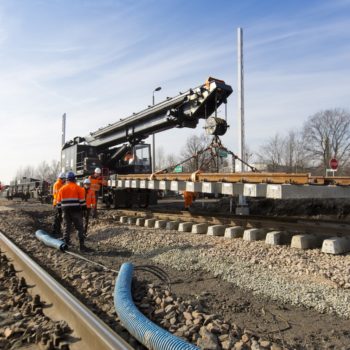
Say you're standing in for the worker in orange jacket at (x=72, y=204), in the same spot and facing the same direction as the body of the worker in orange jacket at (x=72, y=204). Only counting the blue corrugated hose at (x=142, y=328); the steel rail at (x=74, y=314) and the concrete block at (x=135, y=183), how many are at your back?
2

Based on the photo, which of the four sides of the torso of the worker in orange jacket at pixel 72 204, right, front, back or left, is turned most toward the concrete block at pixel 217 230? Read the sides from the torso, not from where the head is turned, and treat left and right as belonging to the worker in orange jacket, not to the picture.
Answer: right

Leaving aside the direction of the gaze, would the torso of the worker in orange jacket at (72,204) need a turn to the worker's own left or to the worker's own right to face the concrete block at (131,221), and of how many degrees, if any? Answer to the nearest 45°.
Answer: approximately 45° to the worker's own right

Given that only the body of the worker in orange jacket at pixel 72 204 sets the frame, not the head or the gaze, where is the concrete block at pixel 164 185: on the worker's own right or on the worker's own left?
on the worker's own right

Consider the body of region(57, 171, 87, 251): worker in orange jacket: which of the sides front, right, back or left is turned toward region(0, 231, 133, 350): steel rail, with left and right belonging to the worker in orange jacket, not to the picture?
back

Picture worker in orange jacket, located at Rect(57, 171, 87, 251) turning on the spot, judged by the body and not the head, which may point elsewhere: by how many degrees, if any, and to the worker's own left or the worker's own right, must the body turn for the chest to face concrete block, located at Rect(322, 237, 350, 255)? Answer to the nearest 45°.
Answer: approximately 135° to the worker's own right

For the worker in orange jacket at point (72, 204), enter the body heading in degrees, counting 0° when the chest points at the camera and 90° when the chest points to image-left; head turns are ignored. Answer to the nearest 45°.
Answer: approximately 180°
